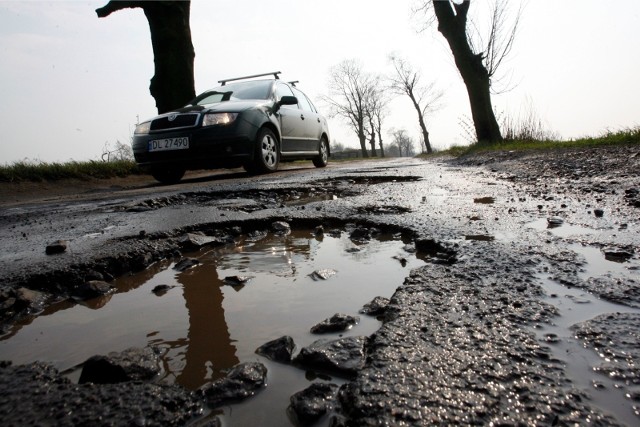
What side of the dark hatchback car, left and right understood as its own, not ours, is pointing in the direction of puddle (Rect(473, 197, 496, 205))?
left

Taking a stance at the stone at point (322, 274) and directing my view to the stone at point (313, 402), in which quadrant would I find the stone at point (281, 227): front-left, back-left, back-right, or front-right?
back-right

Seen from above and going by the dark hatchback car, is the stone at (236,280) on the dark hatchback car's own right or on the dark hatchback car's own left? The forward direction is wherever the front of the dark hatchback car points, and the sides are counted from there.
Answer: on the dark hatchback car's own left

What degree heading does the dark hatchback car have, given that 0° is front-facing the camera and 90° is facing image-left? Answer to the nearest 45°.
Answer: approximately 45°

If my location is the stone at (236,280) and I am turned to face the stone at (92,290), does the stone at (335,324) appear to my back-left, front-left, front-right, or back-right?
back-left

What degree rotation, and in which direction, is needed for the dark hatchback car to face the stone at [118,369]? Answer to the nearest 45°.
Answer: approximately 45° to its left

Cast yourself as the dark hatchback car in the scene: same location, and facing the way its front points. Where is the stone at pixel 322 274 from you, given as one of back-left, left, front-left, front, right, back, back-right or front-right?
front-left

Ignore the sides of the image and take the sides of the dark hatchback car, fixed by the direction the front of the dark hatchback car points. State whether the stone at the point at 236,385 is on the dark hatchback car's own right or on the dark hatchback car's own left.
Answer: on the dark hatchback car's own left

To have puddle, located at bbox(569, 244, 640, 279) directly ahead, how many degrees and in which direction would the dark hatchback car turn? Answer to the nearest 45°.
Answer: approximately 45° to its left

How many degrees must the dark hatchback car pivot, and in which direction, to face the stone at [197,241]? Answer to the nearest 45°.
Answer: approximately 45° to its left

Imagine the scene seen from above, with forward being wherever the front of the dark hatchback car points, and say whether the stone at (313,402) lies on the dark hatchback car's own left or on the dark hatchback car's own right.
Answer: on the dark hatchback car's own left

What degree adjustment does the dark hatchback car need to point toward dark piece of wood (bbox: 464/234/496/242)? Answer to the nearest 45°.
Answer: approximately 45° to its left

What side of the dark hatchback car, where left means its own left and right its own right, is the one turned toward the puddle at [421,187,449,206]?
left
